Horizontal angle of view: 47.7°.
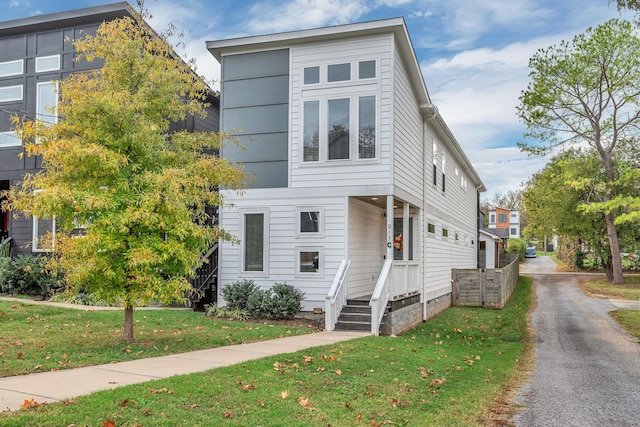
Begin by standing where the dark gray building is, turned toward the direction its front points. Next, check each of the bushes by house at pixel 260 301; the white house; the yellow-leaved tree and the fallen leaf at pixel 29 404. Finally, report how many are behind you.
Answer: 0

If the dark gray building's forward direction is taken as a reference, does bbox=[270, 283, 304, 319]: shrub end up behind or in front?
in front

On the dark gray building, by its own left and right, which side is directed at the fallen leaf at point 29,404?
front

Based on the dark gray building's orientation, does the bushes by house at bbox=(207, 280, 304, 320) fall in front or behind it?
in front

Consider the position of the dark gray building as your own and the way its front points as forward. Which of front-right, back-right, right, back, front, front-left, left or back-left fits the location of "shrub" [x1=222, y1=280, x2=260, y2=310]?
front-left

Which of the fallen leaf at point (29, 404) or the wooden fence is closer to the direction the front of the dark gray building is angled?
the fallen leaf

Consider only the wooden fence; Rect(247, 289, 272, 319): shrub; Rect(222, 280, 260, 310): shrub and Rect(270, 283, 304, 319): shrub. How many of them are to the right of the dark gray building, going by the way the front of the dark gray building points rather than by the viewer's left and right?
0

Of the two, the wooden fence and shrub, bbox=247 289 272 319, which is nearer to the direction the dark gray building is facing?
the shrub

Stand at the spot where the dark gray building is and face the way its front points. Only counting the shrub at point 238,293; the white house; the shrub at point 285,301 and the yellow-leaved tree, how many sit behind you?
0

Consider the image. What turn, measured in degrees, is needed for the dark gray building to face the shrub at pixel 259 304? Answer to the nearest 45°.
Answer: approximately 45° to its left

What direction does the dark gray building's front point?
toward the camera

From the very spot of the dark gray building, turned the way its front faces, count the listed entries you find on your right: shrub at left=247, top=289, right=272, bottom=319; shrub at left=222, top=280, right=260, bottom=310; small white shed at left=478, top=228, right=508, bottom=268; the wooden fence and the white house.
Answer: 0

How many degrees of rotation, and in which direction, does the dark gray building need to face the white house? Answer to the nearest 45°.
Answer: approximately 45° to its left

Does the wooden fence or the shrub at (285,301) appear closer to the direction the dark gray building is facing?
the shrub

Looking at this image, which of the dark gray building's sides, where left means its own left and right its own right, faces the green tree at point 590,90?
left
